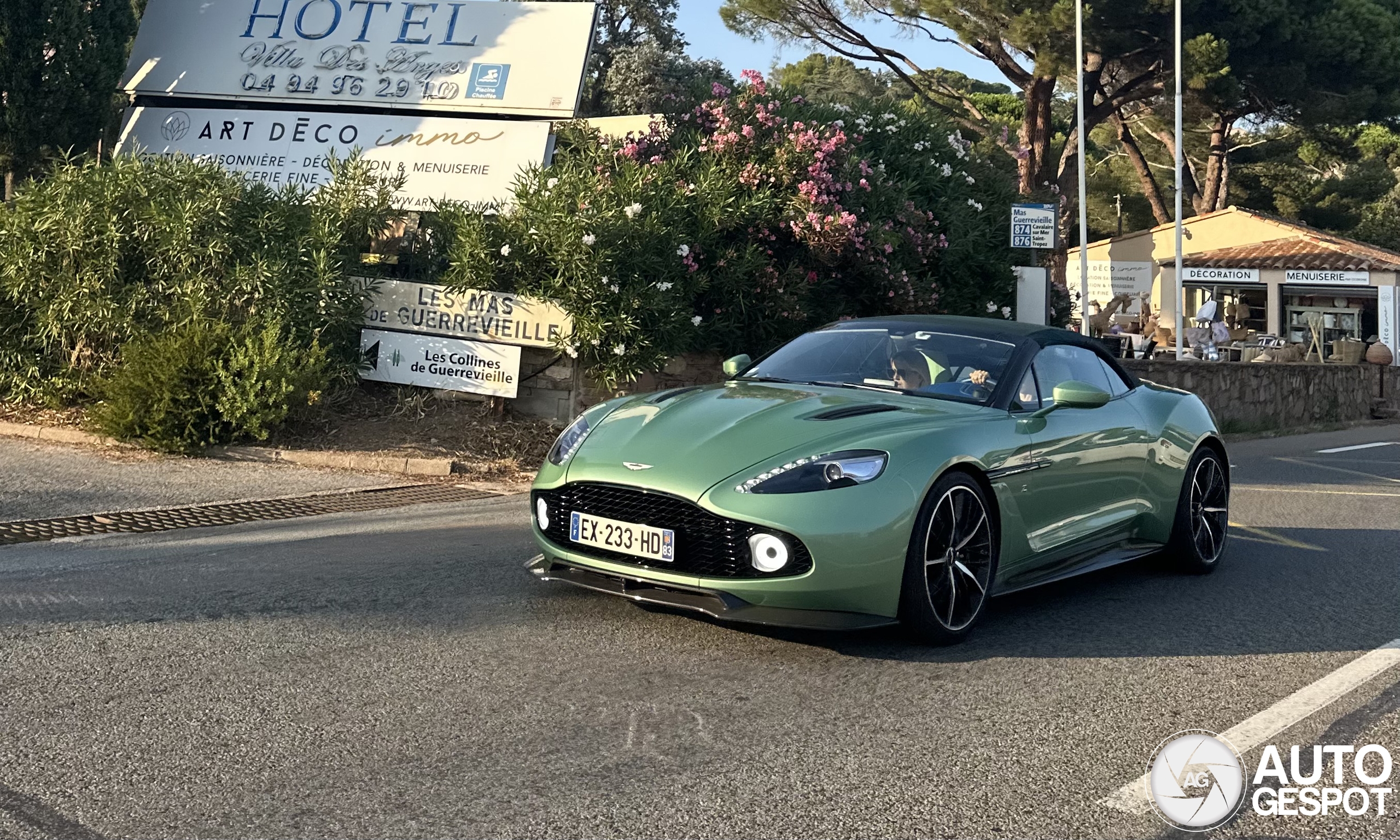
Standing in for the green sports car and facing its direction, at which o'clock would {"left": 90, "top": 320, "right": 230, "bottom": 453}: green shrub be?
The green shrub is roughly at 3 o'clock from the green sports car.

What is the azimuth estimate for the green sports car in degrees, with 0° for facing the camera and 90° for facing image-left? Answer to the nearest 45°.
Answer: approximately 45°

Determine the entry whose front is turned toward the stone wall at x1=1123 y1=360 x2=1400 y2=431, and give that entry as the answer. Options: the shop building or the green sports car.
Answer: the shop building

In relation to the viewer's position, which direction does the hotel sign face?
facing the viewer

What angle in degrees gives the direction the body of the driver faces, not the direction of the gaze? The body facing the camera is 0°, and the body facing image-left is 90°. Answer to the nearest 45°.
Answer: approximately 45°

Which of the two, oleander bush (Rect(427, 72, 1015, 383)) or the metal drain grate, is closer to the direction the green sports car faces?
the metal drain grate

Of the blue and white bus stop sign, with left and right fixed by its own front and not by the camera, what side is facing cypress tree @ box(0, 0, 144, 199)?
right

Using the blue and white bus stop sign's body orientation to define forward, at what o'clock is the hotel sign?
The hotel sign is roughly at 3 o'clock from the blue and white bus stop sign.

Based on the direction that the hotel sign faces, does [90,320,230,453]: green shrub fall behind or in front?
in front

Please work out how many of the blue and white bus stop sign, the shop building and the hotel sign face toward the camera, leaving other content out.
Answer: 3

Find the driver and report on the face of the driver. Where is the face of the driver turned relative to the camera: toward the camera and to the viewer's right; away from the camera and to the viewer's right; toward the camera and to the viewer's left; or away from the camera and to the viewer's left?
toward the camera and to the viewer's left

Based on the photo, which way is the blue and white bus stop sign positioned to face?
toward the camera
